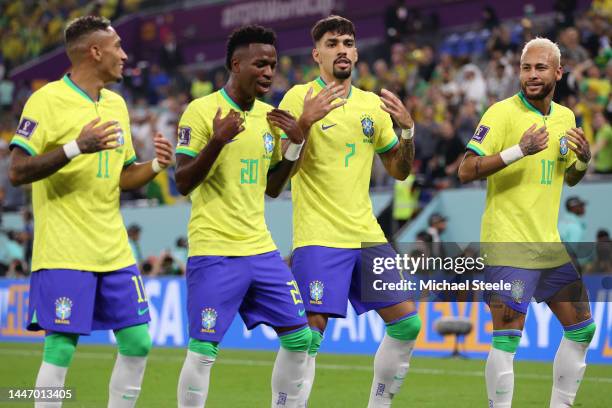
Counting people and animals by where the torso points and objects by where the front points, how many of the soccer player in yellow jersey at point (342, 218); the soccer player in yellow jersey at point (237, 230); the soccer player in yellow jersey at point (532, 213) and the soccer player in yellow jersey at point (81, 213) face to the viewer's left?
0

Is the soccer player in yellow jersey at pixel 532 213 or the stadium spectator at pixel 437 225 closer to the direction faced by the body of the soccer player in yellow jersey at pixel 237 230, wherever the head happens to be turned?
the soccer player in yellow jersey

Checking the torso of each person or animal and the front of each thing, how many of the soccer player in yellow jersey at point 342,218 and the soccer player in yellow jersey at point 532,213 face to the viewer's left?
0

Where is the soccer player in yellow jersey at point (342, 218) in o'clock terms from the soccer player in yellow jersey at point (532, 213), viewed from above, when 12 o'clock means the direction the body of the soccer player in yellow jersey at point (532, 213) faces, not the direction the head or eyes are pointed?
the soccer player in yellow jersey at point (342, 218) is roughly at 4 o'clock from the soccer player in yellow jersey at point (532, 213).

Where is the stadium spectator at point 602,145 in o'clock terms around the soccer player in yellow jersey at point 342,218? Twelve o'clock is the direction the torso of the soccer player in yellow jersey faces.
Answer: The stadium spectator is roughly at 7 o'clock from the soccer player in yellow jersey.

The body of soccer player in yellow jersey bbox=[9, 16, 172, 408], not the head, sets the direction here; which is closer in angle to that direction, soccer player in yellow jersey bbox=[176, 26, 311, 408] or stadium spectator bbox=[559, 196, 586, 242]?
the soccer player in yellow jersey

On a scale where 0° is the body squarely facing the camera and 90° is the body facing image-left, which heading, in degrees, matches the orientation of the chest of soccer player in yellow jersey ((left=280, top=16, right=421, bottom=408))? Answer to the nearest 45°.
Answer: approximately 0°

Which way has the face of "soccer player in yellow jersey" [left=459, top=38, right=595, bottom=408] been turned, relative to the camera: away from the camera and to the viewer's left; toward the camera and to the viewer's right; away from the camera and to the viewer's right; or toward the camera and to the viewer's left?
toward the camera and to the viewer's left

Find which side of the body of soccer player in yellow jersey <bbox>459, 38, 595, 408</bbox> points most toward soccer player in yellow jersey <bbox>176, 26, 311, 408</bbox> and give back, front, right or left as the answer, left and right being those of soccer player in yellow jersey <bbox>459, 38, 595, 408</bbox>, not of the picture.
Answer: right

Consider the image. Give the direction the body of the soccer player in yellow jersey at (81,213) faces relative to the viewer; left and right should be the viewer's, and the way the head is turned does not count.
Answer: facing the viewer and to the right of the viewer

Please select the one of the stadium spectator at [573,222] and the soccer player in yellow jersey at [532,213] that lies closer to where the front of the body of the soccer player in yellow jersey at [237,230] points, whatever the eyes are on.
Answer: the soccer player in yellow jersey

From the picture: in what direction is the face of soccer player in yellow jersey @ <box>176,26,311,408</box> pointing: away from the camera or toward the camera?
toward the camera

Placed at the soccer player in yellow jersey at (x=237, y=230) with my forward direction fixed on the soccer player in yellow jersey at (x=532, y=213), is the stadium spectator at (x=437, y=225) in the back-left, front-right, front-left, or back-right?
front-left

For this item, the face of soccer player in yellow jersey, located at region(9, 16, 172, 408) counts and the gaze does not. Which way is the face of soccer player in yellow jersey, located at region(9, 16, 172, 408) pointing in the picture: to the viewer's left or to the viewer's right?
to the viewer's right

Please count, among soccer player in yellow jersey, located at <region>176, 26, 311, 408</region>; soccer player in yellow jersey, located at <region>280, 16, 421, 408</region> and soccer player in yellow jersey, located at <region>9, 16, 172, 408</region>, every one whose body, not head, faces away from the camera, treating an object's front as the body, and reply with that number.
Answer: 0

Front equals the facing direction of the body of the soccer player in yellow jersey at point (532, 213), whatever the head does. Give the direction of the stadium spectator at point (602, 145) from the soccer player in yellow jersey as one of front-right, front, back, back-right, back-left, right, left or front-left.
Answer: back-left

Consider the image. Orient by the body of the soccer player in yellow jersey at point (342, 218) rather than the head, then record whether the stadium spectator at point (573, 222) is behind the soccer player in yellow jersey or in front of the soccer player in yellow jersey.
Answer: behind

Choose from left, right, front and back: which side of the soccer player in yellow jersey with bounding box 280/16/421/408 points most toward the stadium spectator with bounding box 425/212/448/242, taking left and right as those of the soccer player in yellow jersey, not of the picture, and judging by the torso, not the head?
back
